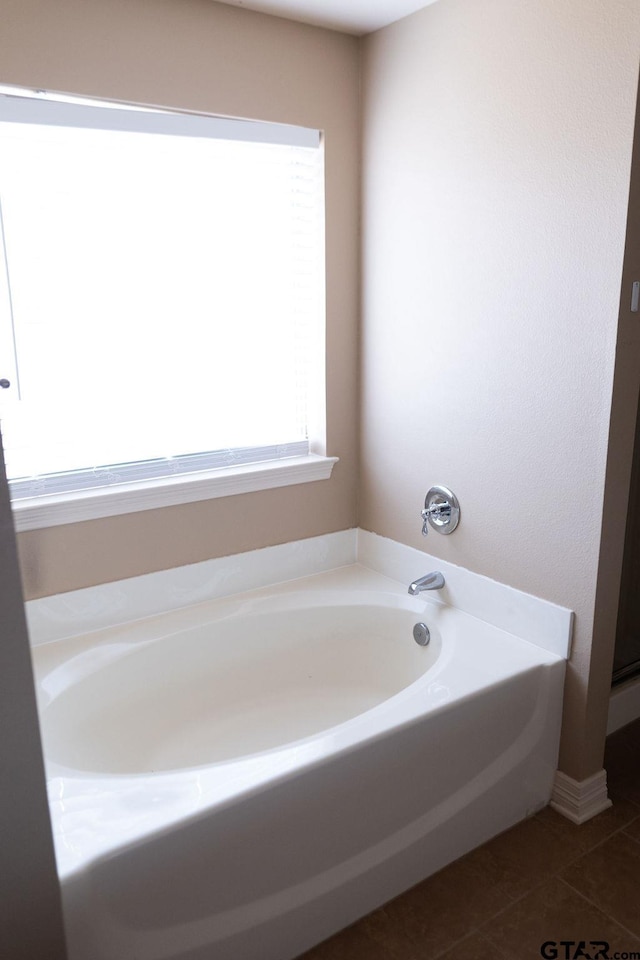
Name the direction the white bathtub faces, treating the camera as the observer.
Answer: facing the viewer and to the right of the viewer
